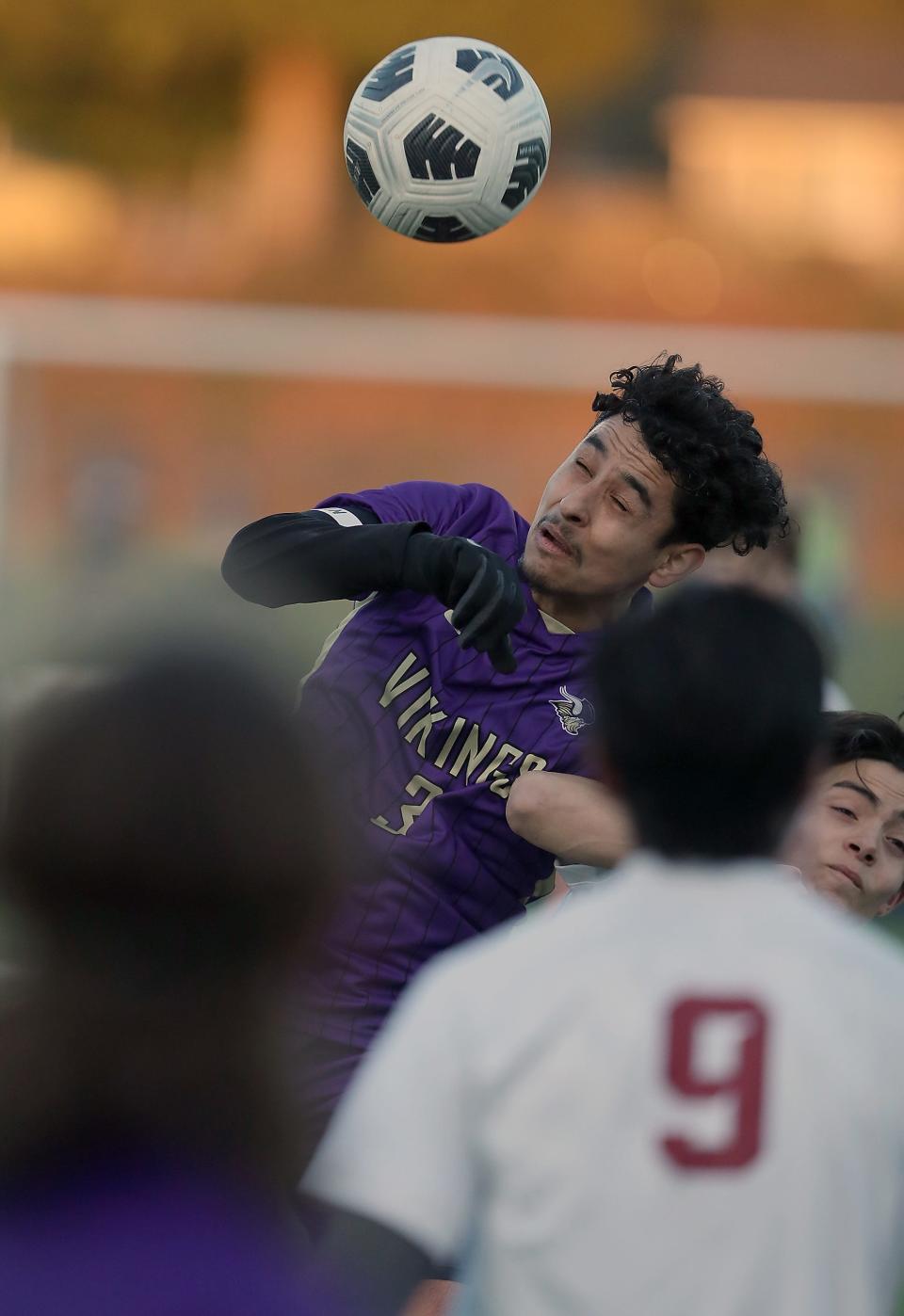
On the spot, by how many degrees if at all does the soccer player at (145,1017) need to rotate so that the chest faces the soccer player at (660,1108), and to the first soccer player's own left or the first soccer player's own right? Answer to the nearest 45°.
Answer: approximately 45° to the first soccer player's own right

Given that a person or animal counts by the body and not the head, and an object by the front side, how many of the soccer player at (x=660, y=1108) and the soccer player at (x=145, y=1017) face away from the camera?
2

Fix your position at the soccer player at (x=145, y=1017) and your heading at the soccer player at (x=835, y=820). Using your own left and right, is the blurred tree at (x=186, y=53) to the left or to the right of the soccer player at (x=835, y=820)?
left

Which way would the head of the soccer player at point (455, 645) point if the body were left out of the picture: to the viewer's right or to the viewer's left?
to the viewer's left

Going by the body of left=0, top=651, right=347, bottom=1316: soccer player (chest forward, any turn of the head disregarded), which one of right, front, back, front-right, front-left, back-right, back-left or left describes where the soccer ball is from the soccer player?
front

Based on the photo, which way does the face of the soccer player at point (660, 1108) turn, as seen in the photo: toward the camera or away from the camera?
away from the camera

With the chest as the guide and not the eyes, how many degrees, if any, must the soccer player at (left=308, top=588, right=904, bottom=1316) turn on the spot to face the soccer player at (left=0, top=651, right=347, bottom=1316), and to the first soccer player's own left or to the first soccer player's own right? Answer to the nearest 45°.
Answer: approximately 135° to the first soccer player's own left

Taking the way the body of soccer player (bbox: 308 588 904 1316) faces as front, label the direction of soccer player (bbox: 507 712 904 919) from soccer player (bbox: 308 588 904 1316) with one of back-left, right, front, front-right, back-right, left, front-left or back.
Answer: front

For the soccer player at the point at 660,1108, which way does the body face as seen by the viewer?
away from the camera

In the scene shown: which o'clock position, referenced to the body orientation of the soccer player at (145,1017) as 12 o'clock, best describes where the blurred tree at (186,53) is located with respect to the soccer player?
The blurred tree is roughly at 12 o'clock from the soccer player.

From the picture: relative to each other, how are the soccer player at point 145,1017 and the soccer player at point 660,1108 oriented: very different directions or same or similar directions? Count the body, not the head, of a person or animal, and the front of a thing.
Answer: same or similar directions

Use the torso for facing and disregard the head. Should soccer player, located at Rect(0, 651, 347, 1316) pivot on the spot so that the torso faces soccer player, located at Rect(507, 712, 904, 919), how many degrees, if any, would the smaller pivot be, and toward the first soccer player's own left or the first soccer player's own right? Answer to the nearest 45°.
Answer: approximately 45° to the first soccer player's own right

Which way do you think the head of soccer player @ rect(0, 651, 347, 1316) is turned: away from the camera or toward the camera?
away from the camera

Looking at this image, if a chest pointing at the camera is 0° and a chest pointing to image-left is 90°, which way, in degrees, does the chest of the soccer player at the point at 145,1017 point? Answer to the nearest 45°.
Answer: approximately 180°
